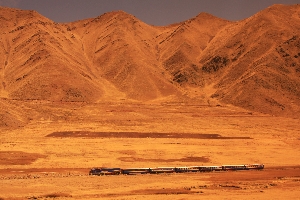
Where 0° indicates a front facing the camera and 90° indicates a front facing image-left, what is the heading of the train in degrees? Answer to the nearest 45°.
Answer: approximately 90°
